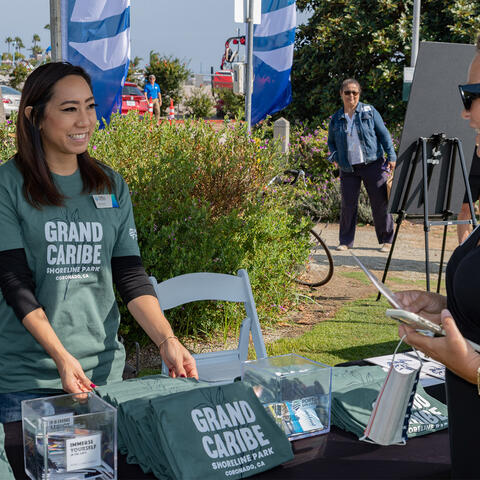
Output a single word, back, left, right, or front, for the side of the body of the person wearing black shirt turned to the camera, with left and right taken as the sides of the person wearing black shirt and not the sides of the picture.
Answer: left

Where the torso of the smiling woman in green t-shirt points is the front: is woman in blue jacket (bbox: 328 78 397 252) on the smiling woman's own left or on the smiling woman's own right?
on the smiling woman's own left

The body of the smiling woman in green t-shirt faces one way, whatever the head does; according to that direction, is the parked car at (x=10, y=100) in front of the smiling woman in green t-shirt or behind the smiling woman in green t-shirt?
behind

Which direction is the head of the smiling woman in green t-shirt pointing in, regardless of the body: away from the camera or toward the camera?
toward the camera

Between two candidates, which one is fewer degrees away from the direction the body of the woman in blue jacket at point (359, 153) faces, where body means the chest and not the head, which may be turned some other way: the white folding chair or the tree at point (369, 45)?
the white folding chair

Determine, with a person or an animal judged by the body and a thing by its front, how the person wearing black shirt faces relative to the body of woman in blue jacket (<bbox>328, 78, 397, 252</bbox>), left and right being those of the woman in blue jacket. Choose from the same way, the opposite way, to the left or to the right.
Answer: to the right

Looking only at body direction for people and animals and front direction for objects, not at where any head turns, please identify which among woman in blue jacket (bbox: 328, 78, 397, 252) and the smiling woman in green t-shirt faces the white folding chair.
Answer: the woman in blue jacket

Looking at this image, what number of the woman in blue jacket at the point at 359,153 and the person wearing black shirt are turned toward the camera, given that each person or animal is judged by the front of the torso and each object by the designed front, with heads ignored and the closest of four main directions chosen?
1

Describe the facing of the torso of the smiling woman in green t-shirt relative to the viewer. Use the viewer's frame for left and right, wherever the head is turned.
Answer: facing the viewer and to the right of the viewer

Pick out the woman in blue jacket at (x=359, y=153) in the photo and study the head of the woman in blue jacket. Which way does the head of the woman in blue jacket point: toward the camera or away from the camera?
toward the camera

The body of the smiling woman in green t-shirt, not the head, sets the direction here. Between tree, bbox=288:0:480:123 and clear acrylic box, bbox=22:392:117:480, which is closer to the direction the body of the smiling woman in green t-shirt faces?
the clear acrylic box

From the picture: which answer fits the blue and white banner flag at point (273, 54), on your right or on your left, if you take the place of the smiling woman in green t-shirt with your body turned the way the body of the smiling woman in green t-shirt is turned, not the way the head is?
on your left

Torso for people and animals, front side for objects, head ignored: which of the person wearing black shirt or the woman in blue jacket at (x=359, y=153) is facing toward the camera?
the woman in blue jacket

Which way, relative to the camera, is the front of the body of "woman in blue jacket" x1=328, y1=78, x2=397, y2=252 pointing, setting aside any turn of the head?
toward the camera

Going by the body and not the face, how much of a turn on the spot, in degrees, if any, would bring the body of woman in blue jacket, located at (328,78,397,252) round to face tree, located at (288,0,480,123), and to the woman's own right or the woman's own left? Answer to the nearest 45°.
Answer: approximately 180°
